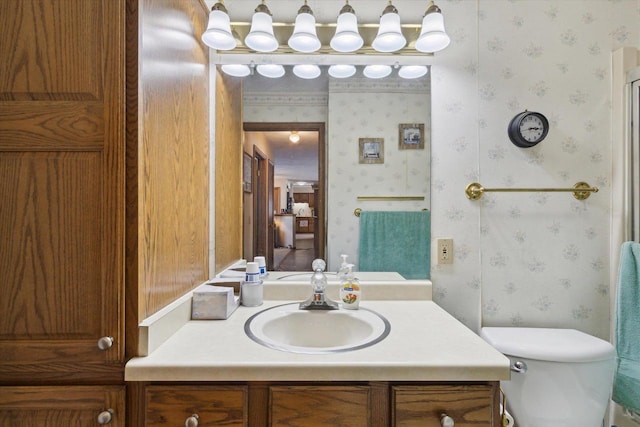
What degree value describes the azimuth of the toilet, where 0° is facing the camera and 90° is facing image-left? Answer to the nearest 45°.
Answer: approximately 315°

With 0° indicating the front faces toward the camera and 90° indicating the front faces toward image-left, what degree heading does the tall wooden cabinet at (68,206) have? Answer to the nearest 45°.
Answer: approximately 0°

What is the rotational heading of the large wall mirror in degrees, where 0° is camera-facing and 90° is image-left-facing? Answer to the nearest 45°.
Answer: approximately 0°

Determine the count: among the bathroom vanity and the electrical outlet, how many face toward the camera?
2

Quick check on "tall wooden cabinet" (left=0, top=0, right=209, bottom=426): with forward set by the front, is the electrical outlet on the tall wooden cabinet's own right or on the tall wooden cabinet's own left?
on the tall wooden cabinet's own left
